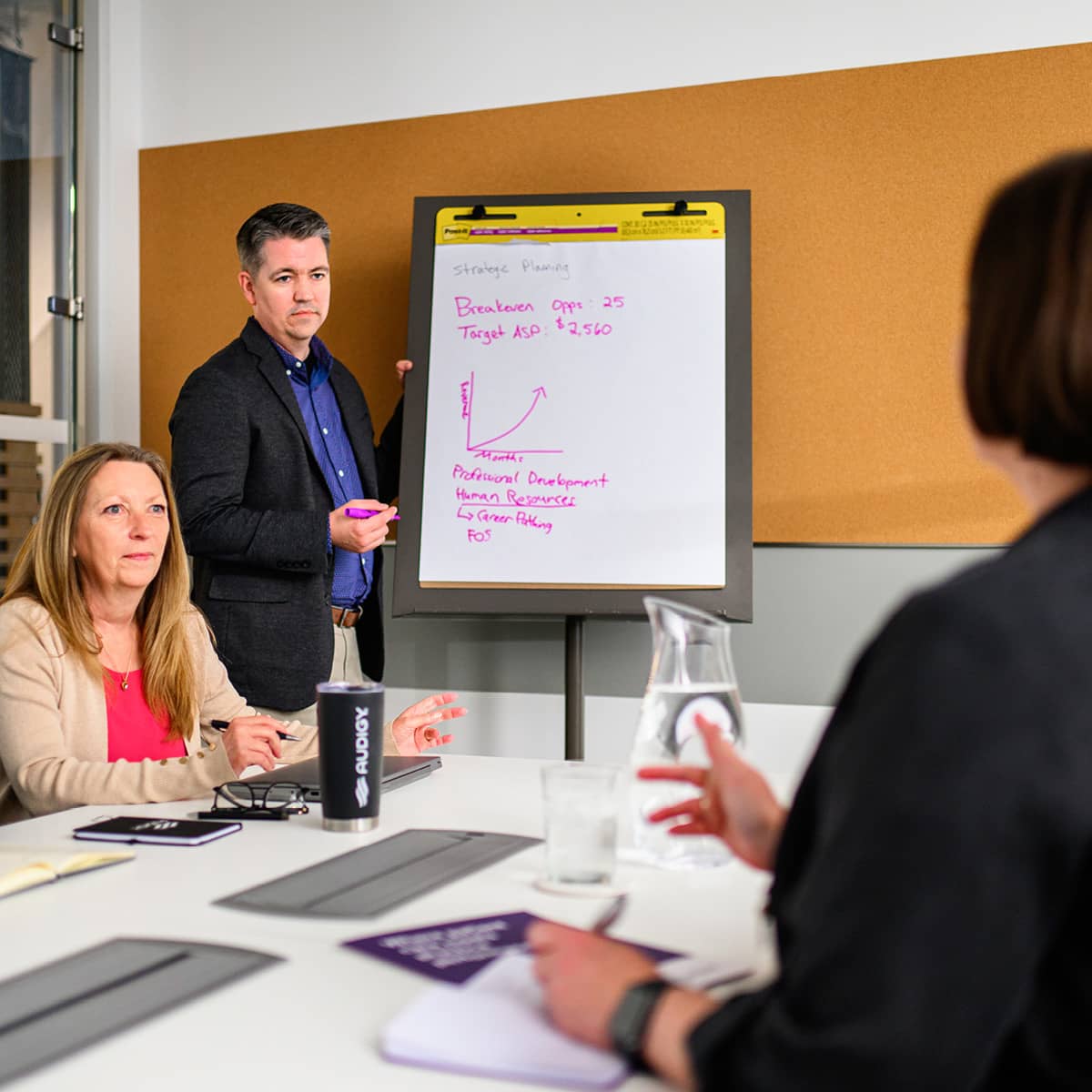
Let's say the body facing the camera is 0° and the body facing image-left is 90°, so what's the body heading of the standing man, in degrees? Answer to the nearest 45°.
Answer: approximately 315°

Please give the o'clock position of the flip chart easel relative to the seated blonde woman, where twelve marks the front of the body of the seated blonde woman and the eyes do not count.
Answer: The flip chart easel is roughly at 9 o'clock from the seated blonde woman.

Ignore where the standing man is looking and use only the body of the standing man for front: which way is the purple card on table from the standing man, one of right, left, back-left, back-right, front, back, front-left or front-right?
front-right

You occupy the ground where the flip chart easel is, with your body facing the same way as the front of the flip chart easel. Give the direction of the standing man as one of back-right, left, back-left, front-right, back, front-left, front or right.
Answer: right

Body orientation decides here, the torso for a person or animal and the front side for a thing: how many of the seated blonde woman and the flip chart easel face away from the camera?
0

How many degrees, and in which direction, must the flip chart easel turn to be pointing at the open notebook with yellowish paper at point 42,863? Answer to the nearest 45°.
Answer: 0° — it already faces it

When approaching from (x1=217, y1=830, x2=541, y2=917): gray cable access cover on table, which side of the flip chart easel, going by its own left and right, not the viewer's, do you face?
front

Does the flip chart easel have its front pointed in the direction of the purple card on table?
yes

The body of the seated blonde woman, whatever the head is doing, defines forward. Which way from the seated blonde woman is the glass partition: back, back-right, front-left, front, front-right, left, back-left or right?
back-left

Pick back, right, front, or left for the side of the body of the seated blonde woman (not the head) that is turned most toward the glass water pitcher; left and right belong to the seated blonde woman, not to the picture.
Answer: front

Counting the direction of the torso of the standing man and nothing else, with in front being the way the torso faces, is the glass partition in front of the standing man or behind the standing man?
behind
